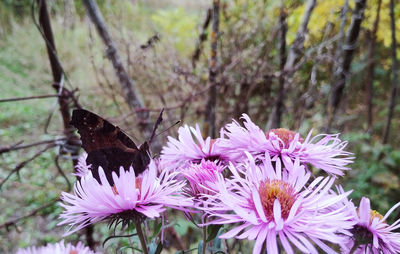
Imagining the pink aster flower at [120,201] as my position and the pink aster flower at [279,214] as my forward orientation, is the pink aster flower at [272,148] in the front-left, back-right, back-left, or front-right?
front-left

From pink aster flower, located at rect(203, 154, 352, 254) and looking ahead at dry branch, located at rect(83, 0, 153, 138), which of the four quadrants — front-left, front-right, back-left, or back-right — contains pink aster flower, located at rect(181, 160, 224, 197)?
front-left

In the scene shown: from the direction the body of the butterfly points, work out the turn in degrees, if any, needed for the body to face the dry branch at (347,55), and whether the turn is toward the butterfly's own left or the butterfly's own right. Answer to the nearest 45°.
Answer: approximately 45° to the butterfly's own left

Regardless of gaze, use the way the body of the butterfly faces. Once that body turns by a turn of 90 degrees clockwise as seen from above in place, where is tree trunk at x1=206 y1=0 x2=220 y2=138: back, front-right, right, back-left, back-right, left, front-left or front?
back-left

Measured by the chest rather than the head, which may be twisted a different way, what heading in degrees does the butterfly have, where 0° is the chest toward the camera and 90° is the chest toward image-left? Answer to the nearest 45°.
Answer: approximately 270°

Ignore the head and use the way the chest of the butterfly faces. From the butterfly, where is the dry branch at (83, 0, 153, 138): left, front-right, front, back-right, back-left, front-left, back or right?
left
